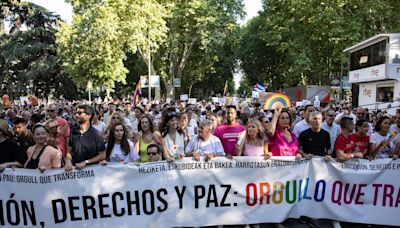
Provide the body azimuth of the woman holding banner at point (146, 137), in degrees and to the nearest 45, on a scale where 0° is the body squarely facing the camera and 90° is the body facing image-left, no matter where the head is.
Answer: approximately 0°

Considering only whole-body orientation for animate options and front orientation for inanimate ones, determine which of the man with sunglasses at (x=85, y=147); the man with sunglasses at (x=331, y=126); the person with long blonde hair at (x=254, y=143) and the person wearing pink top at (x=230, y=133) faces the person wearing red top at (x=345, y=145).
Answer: the man with sunglasses at (x=331, y=126)

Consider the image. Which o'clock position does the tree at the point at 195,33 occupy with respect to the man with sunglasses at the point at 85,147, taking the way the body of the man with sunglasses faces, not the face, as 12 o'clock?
The tree is roughly at 5 o'clock from the man with sunglasses.

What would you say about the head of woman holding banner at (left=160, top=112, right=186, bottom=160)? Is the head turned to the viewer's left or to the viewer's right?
to the viewer's right

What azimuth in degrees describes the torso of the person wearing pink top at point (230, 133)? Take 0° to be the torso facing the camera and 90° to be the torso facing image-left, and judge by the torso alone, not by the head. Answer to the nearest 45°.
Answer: approximately 0°

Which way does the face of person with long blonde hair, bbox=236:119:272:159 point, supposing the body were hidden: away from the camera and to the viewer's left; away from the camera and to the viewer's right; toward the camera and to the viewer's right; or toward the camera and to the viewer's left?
toward the camera and to the viewer's left

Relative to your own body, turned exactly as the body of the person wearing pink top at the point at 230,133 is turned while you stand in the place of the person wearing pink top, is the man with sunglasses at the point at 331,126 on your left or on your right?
on your left

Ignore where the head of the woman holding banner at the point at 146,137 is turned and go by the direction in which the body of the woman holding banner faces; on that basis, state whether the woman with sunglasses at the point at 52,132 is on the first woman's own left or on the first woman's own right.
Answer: on the first woman's own right

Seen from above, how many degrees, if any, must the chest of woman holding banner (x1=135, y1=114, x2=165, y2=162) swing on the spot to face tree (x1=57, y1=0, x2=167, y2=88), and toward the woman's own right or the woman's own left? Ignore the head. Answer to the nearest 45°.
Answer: approximately 180°

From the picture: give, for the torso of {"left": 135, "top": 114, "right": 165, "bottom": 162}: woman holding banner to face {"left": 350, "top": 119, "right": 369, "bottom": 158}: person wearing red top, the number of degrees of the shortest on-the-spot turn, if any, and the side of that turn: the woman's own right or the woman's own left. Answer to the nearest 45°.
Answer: approximately 90° to the woman's own left

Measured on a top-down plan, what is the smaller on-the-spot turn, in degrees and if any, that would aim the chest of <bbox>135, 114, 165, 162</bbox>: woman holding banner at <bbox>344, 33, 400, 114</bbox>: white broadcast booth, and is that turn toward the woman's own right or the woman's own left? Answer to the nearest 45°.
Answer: approximately 135° to the woman's own left

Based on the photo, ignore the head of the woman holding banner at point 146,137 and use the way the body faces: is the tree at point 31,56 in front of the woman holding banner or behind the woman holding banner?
behind

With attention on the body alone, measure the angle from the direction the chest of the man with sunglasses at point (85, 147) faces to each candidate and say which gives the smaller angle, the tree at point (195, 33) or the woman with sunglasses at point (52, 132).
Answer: the woman with sunglasses
